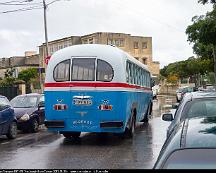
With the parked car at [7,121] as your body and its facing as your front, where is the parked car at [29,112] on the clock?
the parked car at [29,112] is roughly at 5 o'clock from the parked car at [7,121].

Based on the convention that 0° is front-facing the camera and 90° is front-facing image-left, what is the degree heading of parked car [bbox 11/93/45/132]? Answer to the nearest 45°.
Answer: approximately 45°

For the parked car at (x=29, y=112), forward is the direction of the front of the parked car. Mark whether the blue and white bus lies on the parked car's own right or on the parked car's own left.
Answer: on the parked car's own left

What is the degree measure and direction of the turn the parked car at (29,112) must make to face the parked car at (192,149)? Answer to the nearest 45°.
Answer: approximately 45° to its left

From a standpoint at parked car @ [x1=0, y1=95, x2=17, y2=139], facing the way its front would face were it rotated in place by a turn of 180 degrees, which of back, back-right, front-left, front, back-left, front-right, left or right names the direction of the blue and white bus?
right

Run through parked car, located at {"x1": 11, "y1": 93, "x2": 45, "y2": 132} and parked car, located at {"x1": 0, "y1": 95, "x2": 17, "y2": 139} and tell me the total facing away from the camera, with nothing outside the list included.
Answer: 0

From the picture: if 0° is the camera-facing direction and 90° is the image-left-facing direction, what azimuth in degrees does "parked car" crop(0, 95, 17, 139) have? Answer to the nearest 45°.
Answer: approximately 45°

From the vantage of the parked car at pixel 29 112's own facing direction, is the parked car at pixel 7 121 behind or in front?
in front
